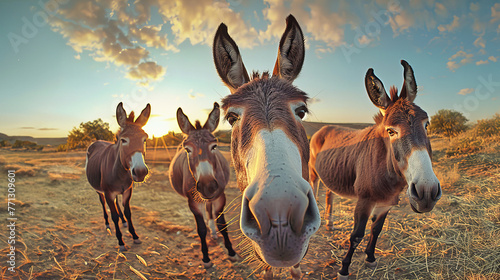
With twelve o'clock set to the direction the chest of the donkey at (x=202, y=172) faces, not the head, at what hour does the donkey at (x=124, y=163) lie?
the donkey at (x=124, y=163) is roughly at 4 o'clock from the donkey at (x=202, y=172).

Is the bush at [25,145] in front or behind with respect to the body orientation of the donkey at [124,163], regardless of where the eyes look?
behind

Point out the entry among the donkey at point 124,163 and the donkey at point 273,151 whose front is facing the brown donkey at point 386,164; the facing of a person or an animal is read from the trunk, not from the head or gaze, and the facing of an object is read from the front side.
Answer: the donkey at point 124,163

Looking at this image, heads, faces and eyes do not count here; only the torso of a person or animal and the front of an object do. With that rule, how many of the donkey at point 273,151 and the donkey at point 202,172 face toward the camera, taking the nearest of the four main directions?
2

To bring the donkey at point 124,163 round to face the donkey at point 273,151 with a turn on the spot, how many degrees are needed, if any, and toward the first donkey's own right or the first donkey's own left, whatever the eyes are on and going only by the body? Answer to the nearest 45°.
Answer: approximately 45° to the first donkey's own right

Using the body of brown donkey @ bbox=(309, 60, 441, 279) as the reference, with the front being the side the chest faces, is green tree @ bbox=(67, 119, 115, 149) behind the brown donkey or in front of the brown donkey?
behind

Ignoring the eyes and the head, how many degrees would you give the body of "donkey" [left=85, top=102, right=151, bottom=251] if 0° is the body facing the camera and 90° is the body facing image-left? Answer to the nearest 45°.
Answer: approximately 315°
